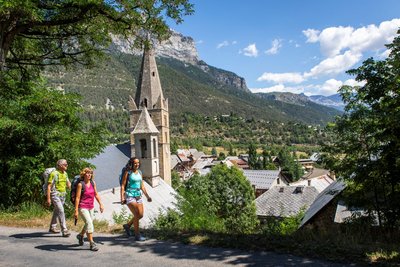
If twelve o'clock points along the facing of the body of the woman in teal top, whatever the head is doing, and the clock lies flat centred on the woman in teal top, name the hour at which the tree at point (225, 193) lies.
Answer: The tree is roughly at 8 o'clock from the woman in teal top.

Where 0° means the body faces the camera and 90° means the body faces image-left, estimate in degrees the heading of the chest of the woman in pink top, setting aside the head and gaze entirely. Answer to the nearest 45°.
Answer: approximately 315°

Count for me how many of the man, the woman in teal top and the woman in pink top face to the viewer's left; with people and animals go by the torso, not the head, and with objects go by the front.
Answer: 0

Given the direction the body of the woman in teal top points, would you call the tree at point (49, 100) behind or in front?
behind

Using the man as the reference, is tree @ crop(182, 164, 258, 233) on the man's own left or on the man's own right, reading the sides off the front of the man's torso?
on the man's own left

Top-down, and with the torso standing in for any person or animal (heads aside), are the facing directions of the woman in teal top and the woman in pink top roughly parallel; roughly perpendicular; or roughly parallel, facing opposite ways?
roughly parallel

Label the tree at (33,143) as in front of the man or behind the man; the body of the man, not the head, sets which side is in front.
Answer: behind

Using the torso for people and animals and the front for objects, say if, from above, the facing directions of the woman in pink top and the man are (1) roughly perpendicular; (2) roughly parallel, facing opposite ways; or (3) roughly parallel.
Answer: roughly parallel
